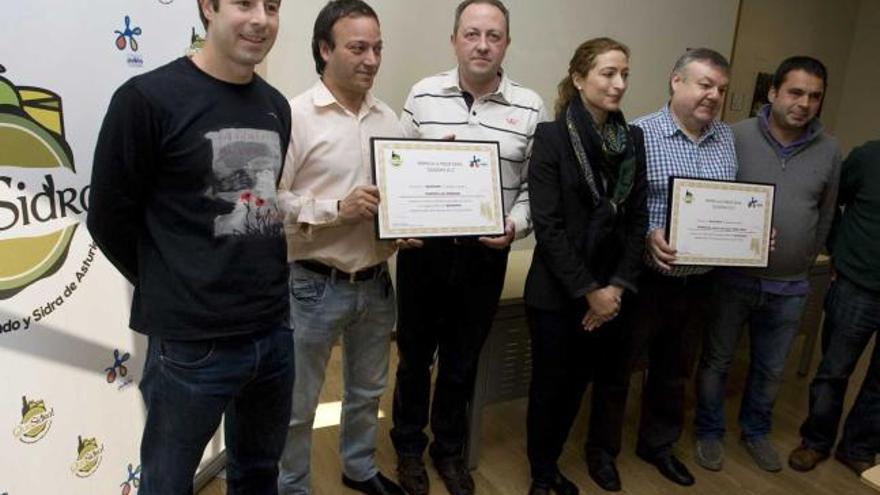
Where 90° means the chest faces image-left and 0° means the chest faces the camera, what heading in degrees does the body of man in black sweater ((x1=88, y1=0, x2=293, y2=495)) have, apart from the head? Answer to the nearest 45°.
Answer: approximately 315°

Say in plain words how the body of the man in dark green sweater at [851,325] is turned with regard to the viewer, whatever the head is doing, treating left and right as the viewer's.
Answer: facing the viewer and to the left of the viewer

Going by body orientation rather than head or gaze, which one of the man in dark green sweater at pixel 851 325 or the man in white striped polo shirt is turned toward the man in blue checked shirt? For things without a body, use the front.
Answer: the man in dark green sweater

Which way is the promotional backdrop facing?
toward the camera

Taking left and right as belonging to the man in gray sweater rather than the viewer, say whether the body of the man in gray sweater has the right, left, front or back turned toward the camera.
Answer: front

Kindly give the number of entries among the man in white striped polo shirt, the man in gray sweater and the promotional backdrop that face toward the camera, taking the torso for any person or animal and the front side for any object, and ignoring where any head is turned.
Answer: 3

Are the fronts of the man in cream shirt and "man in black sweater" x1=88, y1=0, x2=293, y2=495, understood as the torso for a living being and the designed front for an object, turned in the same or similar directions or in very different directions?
same or similar directions

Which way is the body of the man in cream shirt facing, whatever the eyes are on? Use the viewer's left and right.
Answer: facing the viewer and to the right of the viewer

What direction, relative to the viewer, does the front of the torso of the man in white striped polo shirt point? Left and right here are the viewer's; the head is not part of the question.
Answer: facing the viewer

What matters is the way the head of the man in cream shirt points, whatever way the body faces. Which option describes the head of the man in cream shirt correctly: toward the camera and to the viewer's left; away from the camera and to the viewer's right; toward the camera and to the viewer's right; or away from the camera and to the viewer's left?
toward the camera and to the viewer's right

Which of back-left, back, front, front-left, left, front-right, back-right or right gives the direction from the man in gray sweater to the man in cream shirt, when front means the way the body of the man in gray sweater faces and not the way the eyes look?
front-right

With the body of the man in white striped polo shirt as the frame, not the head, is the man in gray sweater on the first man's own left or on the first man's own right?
on the first man's own left
